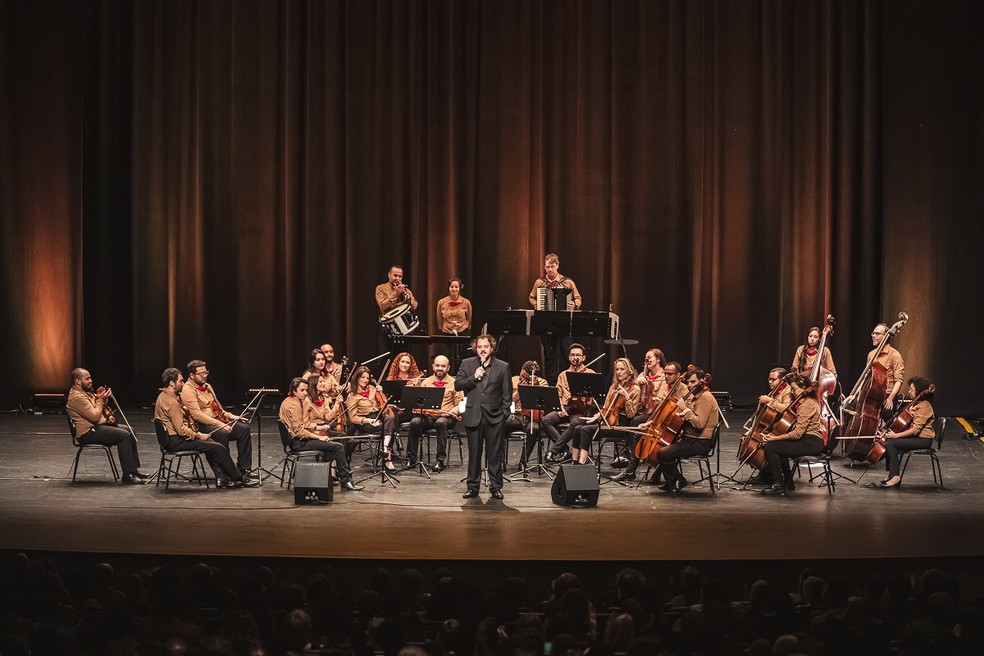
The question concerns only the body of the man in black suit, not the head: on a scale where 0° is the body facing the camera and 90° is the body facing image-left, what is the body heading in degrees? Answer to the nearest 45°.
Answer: approximately 0°

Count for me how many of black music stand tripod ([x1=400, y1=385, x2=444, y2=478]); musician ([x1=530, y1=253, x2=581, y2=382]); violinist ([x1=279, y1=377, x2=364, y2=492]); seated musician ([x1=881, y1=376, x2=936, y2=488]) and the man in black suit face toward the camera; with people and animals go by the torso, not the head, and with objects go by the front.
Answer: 2

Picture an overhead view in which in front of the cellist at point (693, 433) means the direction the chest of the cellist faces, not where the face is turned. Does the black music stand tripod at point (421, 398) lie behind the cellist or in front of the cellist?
in front

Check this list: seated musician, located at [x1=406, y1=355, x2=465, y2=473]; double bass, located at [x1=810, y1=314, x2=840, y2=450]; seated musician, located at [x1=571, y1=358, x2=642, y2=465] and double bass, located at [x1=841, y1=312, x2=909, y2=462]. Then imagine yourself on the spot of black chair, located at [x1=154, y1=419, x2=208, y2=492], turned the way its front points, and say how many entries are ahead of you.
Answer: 4

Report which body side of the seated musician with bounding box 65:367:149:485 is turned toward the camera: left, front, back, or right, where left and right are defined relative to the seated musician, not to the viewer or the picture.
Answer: right

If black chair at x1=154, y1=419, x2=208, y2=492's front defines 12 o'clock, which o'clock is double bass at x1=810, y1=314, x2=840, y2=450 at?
The double bass is roughly at 12 o'clock from the black chair.

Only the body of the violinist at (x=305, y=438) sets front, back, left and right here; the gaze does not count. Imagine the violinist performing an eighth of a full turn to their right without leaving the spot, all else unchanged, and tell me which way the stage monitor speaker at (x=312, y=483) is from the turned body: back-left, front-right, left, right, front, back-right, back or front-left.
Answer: front-right

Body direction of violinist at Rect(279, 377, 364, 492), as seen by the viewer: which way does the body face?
to the viewer's right

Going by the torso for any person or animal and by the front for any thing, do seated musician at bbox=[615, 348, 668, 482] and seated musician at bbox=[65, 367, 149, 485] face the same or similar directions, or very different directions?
very different directions

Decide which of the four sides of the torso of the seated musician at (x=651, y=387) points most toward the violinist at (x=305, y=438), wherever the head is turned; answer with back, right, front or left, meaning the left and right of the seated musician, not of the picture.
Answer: front

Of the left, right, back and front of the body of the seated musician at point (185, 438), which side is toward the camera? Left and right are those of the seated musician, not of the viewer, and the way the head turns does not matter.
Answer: right

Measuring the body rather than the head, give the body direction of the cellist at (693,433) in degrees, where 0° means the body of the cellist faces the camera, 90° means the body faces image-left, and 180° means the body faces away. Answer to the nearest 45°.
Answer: approximately 90°

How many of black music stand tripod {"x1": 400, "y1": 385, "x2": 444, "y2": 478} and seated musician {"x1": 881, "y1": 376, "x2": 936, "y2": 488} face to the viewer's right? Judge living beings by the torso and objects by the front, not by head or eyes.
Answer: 0

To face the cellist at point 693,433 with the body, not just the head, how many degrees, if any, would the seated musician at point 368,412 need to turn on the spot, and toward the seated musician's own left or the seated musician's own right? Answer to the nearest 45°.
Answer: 0° — they already face them

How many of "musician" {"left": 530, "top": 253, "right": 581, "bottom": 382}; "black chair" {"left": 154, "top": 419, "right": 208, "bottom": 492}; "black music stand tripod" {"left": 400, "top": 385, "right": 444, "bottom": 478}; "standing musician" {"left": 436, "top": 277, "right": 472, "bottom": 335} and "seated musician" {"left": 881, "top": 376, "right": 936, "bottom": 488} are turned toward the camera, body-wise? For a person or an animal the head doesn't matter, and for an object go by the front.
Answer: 2

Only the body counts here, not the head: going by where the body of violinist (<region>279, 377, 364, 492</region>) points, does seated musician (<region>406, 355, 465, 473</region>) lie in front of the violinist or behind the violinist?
in front

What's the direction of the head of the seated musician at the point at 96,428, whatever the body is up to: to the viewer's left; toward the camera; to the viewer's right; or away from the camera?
to the viewer's right

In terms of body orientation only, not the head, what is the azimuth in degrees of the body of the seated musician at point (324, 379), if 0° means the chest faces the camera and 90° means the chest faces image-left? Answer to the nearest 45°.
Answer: approximately 315°
